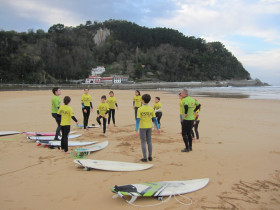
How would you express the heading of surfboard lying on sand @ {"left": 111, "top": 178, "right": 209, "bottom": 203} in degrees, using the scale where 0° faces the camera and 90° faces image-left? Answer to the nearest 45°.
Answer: approximately 270°

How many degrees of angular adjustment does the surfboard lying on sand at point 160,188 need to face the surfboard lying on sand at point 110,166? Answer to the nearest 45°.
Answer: approximately 135° to its left
